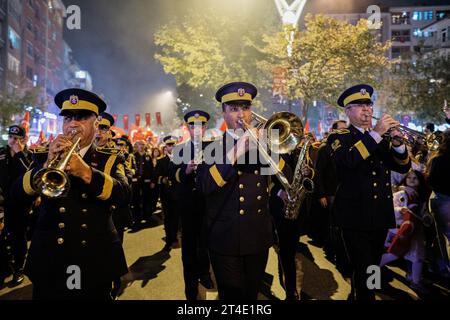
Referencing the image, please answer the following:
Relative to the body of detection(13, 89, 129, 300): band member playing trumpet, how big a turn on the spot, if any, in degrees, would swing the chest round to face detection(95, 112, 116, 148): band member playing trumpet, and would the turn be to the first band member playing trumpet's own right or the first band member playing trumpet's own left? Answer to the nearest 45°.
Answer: approximately 180°

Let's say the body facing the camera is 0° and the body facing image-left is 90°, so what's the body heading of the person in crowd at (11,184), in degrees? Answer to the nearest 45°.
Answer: approximately 0°

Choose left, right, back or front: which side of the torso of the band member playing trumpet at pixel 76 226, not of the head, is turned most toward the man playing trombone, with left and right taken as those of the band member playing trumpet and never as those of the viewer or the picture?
left

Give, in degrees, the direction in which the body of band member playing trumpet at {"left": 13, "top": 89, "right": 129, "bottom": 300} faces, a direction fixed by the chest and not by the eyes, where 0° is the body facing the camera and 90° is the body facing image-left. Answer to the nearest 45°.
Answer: approximately 0°
